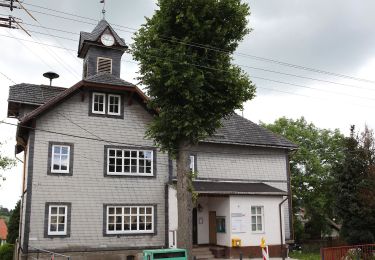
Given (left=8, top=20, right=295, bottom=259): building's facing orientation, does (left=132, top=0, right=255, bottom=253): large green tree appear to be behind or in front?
in front

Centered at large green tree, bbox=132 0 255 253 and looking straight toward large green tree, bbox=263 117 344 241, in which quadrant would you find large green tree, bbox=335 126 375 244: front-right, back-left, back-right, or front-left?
front-right

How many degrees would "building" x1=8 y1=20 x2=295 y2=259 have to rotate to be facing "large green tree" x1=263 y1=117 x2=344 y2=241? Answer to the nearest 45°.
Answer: approximately 135° to its left

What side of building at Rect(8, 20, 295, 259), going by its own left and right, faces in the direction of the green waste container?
front

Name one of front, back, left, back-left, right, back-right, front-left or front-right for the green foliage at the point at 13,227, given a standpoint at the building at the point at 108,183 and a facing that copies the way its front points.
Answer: back-right

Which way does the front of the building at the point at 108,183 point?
toward the camera
